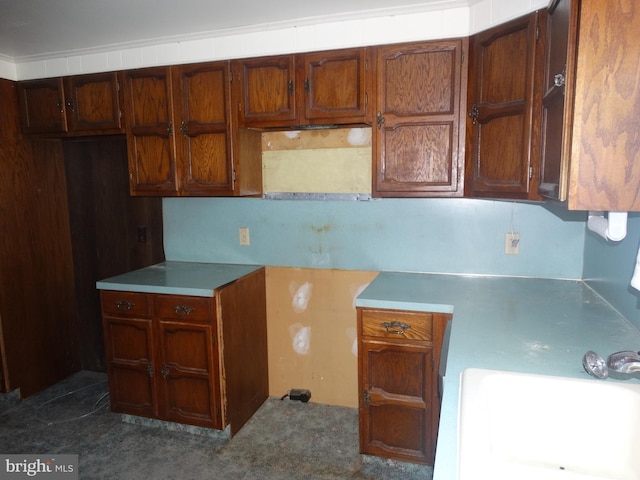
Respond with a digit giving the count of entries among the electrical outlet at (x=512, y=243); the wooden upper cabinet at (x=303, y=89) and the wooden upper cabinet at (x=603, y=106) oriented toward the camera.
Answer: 2

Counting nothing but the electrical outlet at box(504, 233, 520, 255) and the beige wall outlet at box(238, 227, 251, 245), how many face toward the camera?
2

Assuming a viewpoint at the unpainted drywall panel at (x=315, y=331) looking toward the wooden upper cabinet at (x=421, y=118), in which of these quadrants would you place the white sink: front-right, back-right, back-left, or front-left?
front-right

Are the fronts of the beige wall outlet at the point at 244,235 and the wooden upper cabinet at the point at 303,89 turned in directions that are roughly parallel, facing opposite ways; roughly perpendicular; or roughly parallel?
roughly parallel

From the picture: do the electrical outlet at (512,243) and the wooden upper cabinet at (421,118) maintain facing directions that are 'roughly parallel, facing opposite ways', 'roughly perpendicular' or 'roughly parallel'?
roughly parallel

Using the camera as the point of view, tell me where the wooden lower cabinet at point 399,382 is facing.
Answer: facing the viewer

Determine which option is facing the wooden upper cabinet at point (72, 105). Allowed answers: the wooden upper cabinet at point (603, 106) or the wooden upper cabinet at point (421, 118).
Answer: the wooden upper cabinet at point (603, 106)

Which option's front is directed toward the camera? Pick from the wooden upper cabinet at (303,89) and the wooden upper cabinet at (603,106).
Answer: the wooden upper cabinet at (303,89)

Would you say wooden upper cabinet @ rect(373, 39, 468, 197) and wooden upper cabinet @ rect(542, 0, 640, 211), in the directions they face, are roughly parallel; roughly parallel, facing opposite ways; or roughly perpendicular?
roughly perpendicular

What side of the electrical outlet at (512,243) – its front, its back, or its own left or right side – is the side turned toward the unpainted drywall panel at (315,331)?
right

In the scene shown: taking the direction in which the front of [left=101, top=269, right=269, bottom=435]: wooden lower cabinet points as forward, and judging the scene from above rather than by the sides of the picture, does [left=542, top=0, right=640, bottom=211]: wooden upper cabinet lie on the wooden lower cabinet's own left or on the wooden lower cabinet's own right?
on the wooden lower cabinet's own left

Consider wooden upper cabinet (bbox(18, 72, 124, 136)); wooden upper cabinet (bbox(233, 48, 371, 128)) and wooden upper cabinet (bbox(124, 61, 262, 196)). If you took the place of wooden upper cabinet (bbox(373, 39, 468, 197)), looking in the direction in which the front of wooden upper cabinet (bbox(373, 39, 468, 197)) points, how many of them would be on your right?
3

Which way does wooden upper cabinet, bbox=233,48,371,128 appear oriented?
toward the camera

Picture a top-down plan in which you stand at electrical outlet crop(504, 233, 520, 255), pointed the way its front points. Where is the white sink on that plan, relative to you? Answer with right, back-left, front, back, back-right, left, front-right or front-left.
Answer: front

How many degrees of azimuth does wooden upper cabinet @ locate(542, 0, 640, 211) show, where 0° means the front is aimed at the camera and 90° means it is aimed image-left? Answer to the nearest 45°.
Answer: approximately 90°

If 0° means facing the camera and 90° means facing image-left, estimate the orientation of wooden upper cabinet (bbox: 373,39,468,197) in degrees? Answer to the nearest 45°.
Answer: approximately 0°
